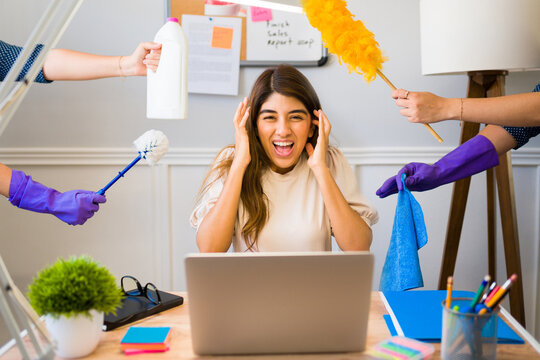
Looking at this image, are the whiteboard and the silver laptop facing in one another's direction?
yes

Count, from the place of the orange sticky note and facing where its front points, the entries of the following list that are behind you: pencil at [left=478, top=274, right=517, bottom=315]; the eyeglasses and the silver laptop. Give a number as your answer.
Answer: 0

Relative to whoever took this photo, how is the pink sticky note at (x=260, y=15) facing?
facing the viewer

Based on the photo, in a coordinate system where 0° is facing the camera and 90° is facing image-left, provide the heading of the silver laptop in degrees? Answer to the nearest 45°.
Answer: approximately 180°

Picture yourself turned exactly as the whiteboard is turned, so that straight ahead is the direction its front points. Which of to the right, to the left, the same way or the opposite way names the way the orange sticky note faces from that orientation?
the same way

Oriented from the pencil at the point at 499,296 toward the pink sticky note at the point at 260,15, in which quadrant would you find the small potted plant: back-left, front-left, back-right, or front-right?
front-left

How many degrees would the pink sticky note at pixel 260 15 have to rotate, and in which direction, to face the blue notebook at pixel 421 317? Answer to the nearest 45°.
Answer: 0° — it already faces it

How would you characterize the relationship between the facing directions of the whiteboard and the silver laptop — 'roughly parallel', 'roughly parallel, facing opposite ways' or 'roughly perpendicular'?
roughly parallel, facing opposite ways

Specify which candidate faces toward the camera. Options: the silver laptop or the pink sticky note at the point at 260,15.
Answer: the pink sticky note

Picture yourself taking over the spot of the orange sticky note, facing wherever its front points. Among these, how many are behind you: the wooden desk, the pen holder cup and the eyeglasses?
0

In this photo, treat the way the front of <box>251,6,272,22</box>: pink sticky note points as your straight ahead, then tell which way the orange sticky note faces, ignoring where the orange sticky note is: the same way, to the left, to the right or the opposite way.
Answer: the same way

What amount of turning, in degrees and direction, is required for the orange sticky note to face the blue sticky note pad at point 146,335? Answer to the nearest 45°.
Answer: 0° — it already faces it

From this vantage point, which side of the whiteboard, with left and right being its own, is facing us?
front

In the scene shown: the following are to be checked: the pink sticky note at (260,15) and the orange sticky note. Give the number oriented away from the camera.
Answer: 0

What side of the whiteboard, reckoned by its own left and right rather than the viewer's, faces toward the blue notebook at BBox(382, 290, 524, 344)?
front

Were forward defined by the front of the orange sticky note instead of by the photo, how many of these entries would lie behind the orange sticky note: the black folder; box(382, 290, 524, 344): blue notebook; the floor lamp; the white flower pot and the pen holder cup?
0

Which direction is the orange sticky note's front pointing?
toward the camera
